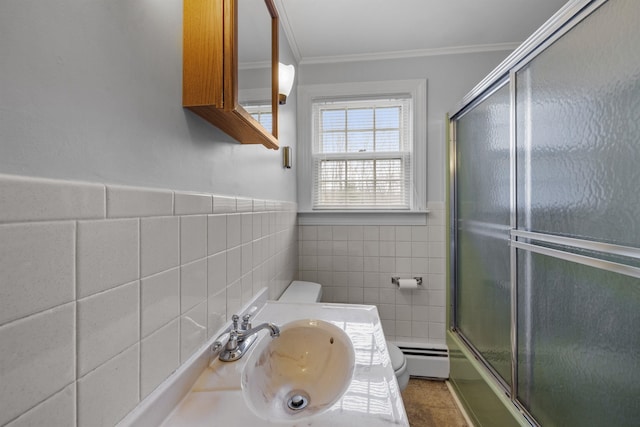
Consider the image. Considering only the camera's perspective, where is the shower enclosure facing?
facing the viewer and to the left of the viewer

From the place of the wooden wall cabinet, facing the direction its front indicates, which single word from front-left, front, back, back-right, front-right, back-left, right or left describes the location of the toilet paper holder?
front-left

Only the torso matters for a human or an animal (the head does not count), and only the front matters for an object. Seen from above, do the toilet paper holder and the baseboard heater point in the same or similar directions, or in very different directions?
same or similar directions

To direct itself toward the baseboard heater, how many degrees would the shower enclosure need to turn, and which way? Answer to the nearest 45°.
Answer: approximately 90° to its right

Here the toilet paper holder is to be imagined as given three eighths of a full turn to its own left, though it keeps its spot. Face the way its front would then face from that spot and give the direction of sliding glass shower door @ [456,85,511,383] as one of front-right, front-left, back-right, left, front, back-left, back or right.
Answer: right

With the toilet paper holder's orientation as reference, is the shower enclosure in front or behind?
in front

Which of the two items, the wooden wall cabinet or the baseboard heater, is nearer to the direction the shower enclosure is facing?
the wooden wall cabinet

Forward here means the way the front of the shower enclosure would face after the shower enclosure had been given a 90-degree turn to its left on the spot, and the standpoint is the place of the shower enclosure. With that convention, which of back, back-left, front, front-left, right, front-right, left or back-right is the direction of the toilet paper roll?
back

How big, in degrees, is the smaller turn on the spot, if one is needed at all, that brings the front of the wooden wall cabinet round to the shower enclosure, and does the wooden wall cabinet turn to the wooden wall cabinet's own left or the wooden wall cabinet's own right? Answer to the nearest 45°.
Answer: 0° — it already faces it

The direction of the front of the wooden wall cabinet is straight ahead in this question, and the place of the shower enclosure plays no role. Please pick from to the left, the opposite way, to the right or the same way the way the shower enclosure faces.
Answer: the opposite way

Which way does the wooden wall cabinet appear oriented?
to the viewer's right

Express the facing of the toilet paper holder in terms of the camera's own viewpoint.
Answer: facing the viewer
